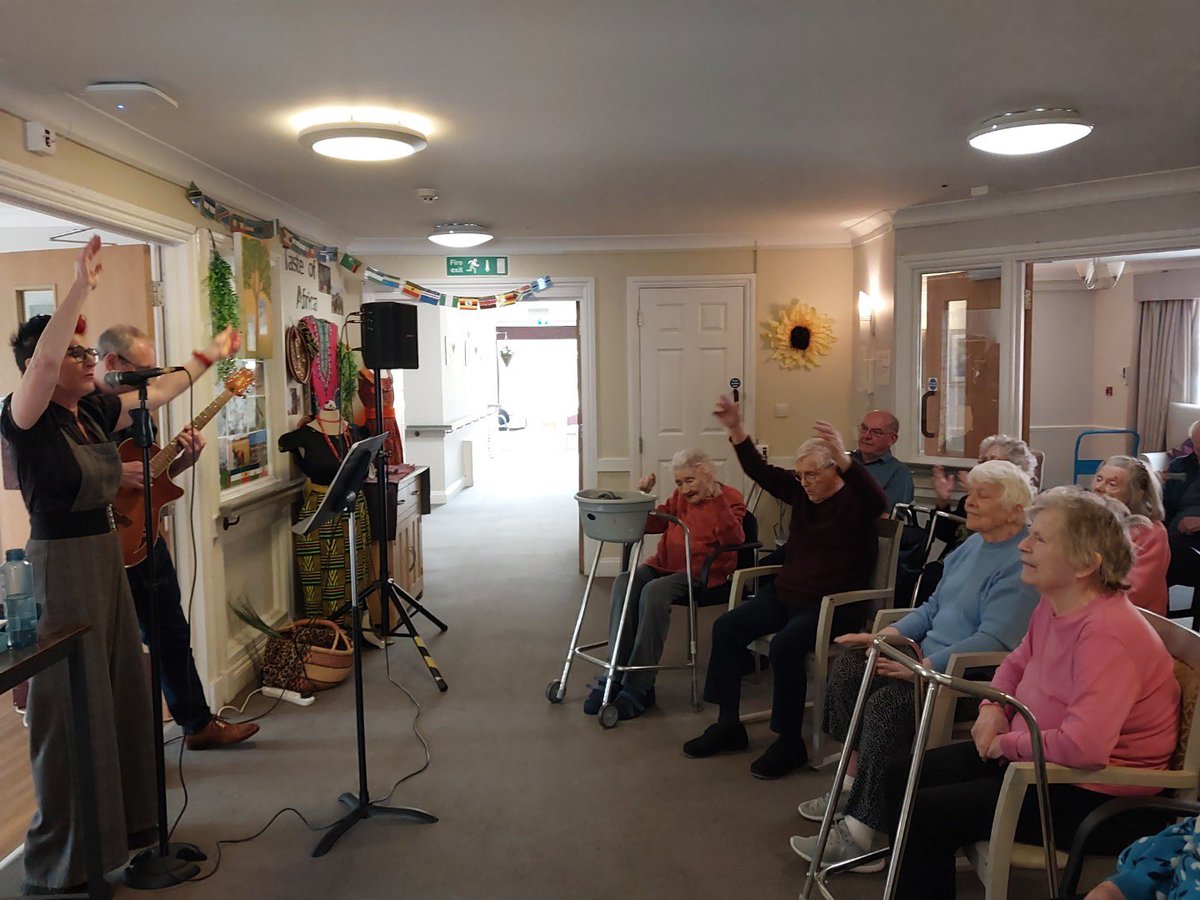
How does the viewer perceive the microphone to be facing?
facing to the left of the viewer

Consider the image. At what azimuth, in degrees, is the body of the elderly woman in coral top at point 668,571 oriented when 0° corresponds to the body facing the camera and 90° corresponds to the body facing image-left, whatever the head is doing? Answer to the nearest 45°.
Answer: approximately 45°

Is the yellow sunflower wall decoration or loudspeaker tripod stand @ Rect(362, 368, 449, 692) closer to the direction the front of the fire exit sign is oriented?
the loudspeaker tripod stand

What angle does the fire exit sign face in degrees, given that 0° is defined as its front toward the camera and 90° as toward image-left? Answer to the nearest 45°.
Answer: approximately 0°

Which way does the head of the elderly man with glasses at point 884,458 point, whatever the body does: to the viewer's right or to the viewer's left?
to the viewer's left

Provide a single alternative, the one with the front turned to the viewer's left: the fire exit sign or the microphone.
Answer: the microphone

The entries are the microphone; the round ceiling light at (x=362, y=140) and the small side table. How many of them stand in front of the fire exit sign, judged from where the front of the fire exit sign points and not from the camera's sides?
3

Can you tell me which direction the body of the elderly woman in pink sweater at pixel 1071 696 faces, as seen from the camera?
to the viewer's left

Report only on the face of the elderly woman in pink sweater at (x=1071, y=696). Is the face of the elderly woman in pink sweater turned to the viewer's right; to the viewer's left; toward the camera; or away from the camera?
to the viewer's left

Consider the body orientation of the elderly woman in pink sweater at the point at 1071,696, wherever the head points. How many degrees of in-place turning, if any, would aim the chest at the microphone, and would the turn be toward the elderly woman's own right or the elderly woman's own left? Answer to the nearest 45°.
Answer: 0° — they already face it

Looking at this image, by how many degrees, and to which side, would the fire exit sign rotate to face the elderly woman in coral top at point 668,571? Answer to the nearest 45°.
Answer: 0° — it already faces them
